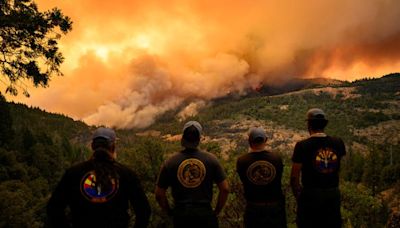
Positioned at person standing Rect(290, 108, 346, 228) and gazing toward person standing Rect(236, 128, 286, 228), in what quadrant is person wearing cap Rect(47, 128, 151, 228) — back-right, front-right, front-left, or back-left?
front-left

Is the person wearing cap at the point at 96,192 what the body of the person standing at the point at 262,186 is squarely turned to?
no

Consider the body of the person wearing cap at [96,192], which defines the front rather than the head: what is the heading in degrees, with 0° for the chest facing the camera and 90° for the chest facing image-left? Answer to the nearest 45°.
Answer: approximately 180°

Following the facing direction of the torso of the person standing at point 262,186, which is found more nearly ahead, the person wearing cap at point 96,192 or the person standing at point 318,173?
the person standing

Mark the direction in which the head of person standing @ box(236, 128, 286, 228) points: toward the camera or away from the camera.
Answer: away from the camera

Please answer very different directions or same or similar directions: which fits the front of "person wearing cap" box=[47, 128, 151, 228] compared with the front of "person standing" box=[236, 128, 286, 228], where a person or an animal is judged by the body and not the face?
same or similar directions

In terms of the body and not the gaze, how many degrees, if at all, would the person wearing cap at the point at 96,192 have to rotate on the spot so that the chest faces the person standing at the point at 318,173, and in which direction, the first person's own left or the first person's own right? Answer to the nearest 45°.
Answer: approximately 90° to the first person's own right

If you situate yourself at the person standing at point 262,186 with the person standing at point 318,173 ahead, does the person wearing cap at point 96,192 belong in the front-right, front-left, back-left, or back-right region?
back-right

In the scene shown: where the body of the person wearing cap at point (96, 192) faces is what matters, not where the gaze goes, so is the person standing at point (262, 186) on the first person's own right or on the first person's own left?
on the first person's own right

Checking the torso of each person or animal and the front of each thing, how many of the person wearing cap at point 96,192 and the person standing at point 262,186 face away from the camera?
2

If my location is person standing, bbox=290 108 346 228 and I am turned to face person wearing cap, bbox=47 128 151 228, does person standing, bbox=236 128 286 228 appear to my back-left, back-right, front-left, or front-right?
front-right

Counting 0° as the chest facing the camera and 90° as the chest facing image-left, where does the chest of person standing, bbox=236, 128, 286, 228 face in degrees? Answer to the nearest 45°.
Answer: approximately 180°

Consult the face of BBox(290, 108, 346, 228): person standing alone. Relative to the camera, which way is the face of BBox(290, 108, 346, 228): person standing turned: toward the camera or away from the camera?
away from the camera

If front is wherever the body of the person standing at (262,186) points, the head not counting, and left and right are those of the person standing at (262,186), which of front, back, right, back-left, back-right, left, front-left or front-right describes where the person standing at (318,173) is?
right
